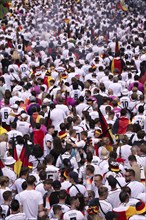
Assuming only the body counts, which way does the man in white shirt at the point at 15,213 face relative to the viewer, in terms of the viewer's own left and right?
facing away from the viewer

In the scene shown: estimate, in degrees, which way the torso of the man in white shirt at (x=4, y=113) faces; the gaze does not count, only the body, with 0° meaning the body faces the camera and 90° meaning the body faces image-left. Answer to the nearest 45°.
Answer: approximately 180°

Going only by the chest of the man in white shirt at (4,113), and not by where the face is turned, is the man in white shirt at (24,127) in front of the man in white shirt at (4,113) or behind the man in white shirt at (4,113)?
behind

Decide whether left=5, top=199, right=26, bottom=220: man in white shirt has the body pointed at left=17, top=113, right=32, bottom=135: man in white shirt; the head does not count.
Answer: yes

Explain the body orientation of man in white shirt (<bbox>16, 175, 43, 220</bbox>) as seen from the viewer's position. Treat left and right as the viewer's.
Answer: facing away from the viewer

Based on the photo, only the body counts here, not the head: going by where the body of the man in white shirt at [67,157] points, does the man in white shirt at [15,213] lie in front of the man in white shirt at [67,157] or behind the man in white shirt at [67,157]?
behind

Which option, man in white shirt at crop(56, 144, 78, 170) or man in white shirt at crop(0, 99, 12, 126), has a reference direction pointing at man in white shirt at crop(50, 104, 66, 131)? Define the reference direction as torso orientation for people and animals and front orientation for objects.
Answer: man in white shirt at crop(56, 144, 78, 170)

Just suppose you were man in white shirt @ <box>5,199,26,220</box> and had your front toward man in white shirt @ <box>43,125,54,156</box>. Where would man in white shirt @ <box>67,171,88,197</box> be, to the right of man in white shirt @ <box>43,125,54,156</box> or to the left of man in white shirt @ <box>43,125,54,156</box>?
right

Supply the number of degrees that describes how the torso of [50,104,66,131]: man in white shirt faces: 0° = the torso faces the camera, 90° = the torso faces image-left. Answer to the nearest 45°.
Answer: approximately 135°

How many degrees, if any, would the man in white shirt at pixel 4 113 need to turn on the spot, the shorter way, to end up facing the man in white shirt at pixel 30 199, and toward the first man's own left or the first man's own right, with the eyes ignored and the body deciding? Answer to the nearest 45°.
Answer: approximately 180°

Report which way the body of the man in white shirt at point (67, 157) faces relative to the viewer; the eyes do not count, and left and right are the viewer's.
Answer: facing away from the viewer

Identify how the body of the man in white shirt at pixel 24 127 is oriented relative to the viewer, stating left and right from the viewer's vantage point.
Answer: facing away from the viewer
